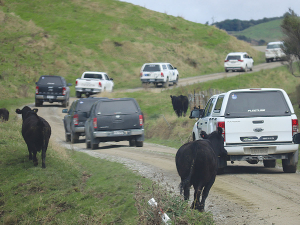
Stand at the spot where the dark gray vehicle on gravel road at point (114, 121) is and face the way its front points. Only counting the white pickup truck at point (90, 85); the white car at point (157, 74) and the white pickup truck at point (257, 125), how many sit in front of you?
2

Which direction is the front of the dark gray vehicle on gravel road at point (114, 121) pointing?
away from the camera

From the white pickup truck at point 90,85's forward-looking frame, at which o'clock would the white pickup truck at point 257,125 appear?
the white pickup truck at point 257,125 is roughly at 4 o'clock from the white pickup truck at point 90,85.

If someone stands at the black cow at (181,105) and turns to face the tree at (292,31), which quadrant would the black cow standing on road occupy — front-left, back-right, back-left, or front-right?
back-right

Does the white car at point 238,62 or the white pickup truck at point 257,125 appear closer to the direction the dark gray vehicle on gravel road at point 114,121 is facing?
the white car

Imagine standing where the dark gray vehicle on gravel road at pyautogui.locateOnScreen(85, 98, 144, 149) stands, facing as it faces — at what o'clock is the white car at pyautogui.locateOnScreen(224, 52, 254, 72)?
The white car is roughly at 1 o'clock from the dark gray vehicle on gravel road.

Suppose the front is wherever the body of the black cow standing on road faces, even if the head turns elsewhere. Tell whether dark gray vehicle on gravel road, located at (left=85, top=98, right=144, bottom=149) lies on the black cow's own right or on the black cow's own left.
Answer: on the black cow's own left

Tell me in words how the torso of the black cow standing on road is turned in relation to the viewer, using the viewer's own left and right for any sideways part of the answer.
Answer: facing away from the viewer and to the right of the viewer

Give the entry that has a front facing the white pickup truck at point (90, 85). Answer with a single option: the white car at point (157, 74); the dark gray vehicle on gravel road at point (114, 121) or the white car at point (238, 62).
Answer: the dark gray vehicle on gravel road

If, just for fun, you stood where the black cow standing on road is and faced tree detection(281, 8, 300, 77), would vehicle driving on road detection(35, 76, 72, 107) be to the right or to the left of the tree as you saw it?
left
